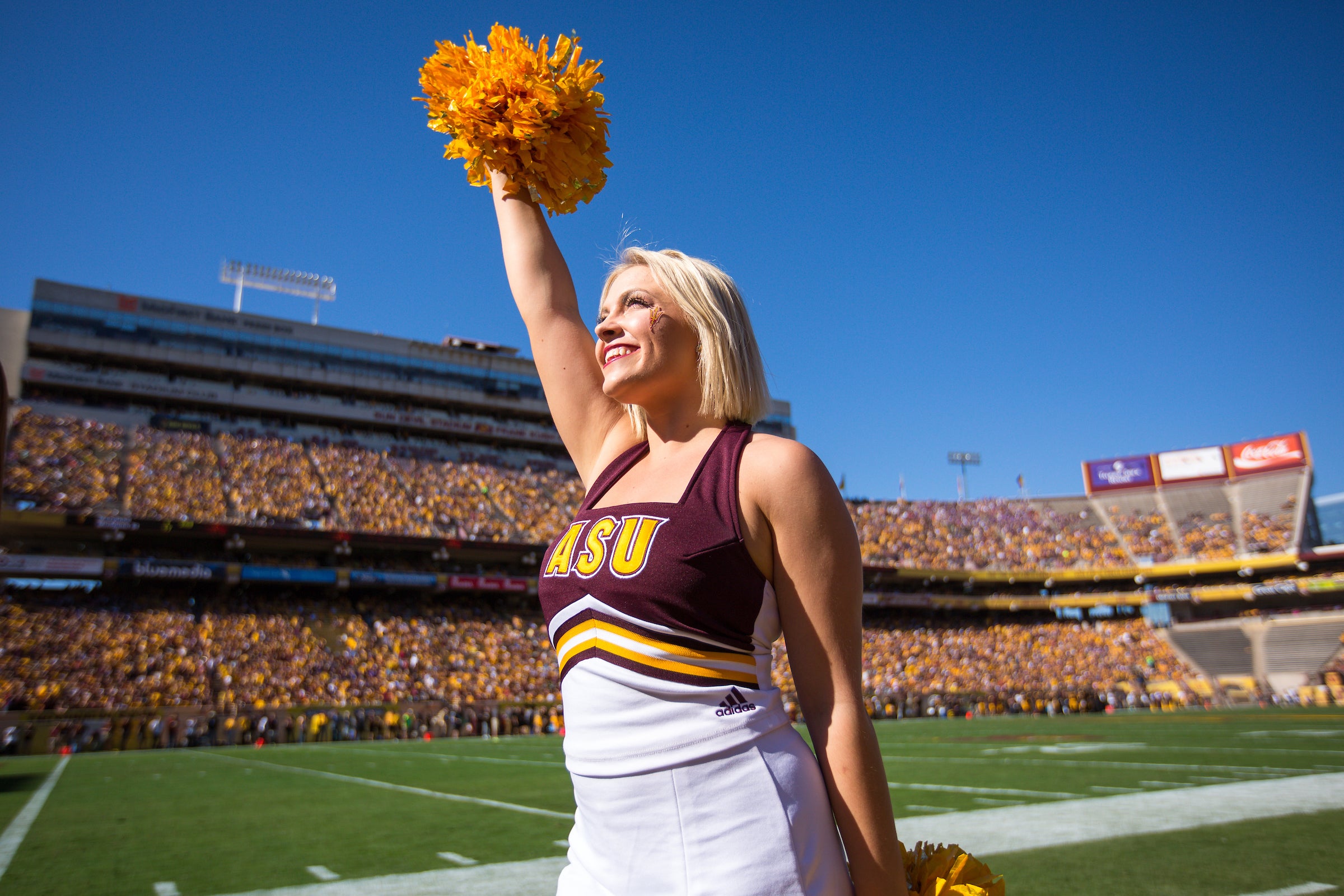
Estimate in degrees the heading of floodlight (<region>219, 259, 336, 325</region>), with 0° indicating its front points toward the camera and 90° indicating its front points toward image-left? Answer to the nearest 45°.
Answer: approximately 315°

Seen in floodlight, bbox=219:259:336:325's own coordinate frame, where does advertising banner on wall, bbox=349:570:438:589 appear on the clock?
The advertising banner on wall is roughly at 1 o'clock from the floodlight.

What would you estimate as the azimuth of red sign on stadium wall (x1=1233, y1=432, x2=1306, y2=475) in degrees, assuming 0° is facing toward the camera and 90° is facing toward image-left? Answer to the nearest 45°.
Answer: approximately 45°

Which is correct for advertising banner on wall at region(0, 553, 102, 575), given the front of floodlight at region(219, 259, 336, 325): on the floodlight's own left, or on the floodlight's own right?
on the floodlight's own right

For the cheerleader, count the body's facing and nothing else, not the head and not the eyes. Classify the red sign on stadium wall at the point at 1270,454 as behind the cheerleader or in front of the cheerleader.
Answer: behind

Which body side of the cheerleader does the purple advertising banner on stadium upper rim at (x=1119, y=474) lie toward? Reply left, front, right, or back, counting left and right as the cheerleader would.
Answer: back

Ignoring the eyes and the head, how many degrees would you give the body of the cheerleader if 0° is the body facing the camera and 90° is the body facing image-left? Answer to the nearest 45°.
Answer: approximately 45°

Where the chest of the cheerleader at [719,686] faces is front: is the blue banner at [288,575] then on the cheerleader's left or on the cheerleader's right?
on the cheerleader's right
